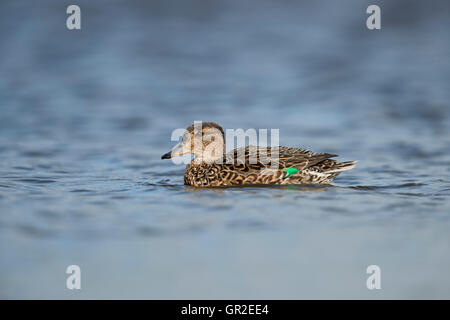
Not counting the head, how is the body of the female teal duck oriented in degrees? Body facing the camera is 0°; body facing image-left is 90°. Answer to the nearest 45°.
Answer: approximately 90°
